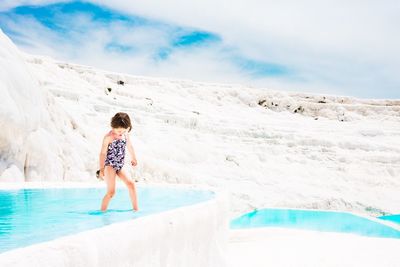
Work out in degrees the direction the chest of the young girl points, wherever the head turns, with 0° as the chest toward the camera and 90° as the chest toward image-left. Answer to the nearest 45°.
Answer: approximately 315°
